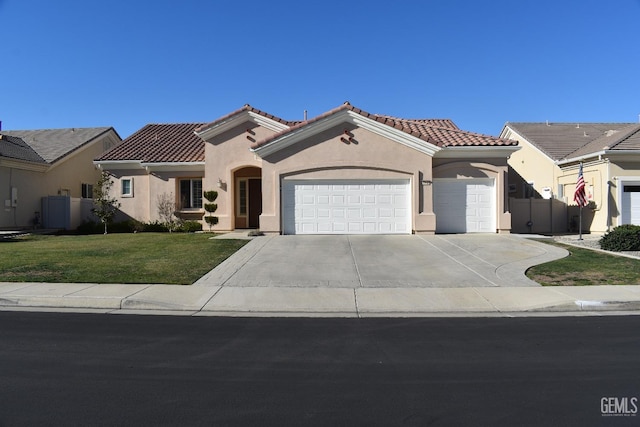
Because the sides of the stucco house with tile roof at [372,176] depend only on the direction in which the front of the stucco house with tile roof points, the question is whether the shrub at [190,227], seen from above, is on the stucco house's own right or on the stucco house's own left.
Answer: on the stucco house's own right

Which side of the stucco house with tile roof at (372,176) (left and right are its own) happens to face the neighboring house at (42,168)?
right

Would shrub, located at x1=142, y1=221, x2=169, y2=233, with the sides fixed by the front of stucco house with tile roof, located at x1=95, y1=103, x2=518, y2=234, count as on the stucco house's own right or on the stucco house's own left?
on the stucco house's own right

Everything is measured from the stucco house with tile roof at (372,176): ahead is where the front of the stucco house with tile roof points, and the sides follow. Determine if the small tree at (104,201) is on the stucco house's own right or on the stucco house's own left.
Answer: on the stucco house's own right

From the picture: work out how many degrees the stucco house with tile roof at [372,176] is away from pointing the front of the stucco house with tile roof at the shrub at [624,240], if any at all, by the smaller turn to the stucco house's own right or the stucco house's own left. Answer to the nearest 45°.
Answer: approximately 90° to the stucco house's own left

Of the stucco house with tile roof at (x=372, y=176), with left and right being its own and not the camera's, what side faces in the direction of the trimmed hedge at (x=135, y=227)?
right

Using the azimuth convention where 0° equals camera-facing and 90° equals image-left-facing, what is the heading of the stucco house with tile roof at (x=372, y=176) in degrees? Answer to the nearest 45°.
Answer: approximately 0°

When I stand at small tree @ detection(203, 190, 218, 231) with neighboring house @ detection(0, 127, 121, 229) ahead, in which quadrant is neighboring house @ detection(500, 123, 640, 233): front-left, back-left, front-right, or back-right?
back-right
